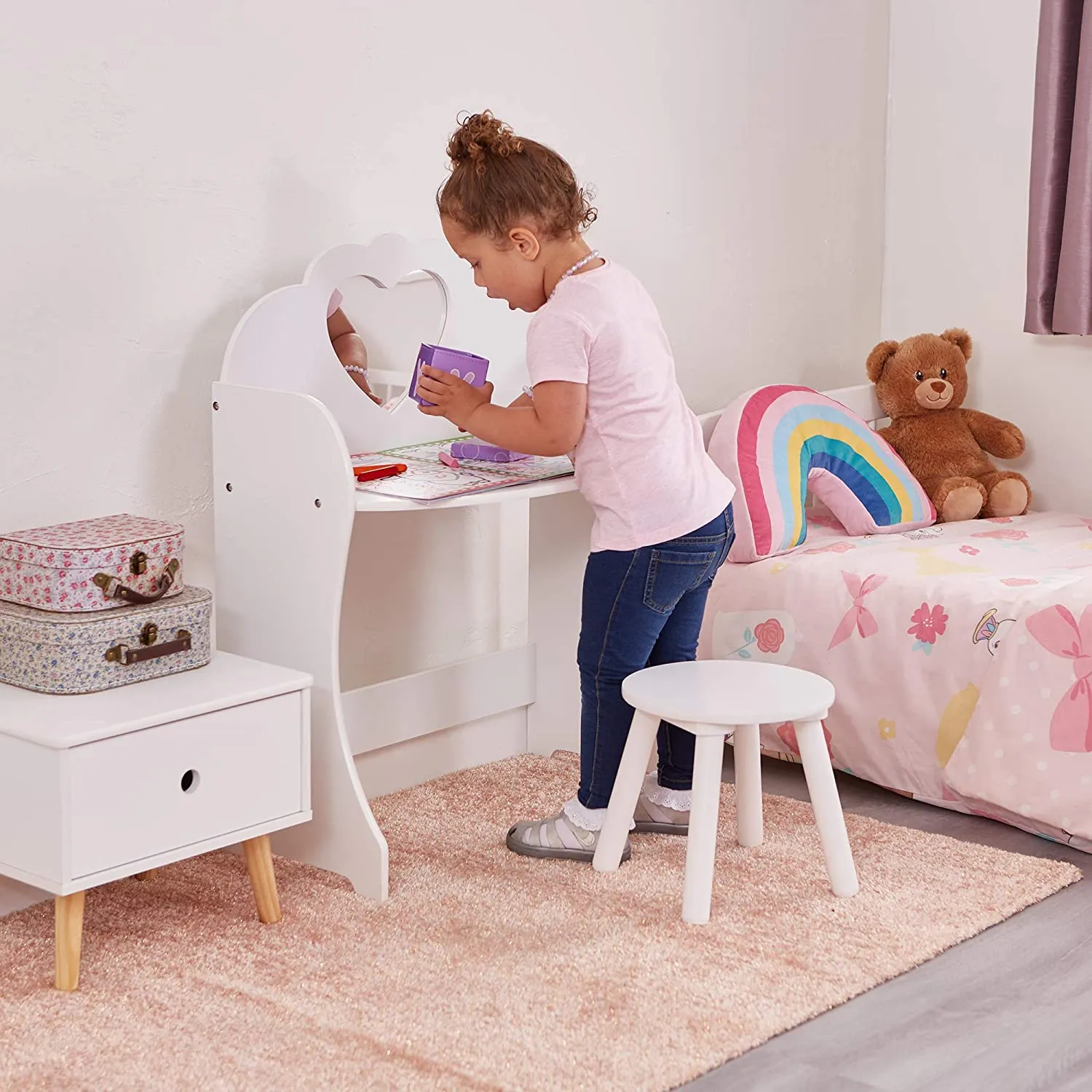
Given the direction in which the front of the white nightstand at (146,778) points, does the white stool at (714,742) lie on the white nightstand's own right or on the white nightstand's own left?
on the white nightstand's own left

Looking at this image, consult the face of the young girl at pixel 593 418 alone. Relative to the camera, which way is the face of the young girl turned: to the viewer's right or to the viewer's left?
to the viewer's left

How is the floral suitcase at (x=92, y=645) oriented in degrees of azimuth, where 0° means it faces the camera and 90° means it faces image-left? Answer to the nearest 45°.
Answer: approximately 315°

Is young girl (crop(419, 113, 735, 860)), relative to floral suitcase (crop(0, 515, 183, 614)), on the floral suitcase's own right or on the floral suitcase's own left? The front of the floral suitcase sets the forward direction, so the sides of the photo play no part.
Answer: on the floral suitcase's own left

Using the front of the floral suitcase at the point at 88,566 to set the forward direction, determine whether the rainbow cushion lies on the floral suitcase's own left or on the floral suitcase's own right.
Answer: on the floral suitcase's own left

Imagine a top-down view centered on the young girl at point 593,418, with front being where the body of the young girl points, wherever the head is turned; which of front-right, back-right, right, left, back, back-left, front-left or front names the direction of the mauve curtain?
right

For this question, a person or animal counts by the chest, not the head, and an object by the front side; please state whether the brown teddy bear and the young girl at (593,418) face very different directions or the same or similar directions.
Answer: very different directions
